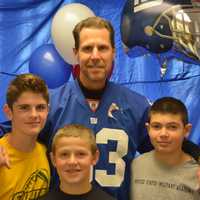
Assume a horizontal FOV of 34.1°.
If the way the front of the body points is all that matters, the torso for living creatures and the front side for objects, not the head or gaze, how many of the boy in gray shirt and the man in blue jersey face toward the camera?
2

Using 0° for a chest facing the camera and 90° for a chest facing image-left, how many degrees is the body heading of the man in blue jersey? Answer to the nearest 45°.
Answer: approximately 0°

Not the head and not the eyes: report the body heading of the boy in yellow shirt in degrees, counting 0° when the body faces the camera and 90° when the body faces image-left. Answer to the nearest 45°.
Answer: approximately 315°

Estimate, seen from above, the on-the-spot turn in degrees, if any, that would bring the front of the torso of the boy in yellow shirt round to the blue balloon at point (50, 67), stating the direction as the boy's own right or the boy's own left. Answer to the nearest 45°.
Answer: approximately 135° to the boy's own left
